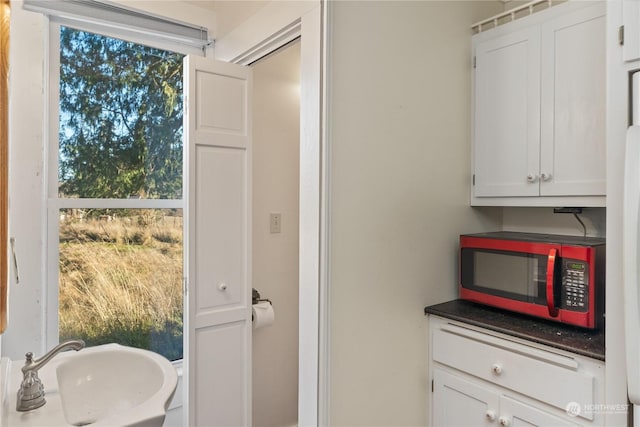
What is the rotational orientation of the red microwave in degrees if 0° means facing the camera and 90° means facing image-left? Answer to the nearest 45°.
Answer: approximately 45°

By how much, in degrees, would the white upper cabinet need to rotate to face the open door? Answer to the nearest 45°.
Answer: approximately 45° to its right

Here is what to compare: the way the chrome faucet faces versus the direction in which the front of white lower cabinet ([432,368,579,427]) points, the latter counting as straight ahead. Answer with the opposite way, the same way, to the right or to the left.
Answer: the opposite way

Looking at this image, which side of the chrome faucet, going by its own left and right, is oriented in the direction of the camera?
right

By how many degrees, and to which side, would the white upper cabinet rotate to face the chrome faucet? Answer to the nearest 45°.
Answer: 0° — it already faces it
